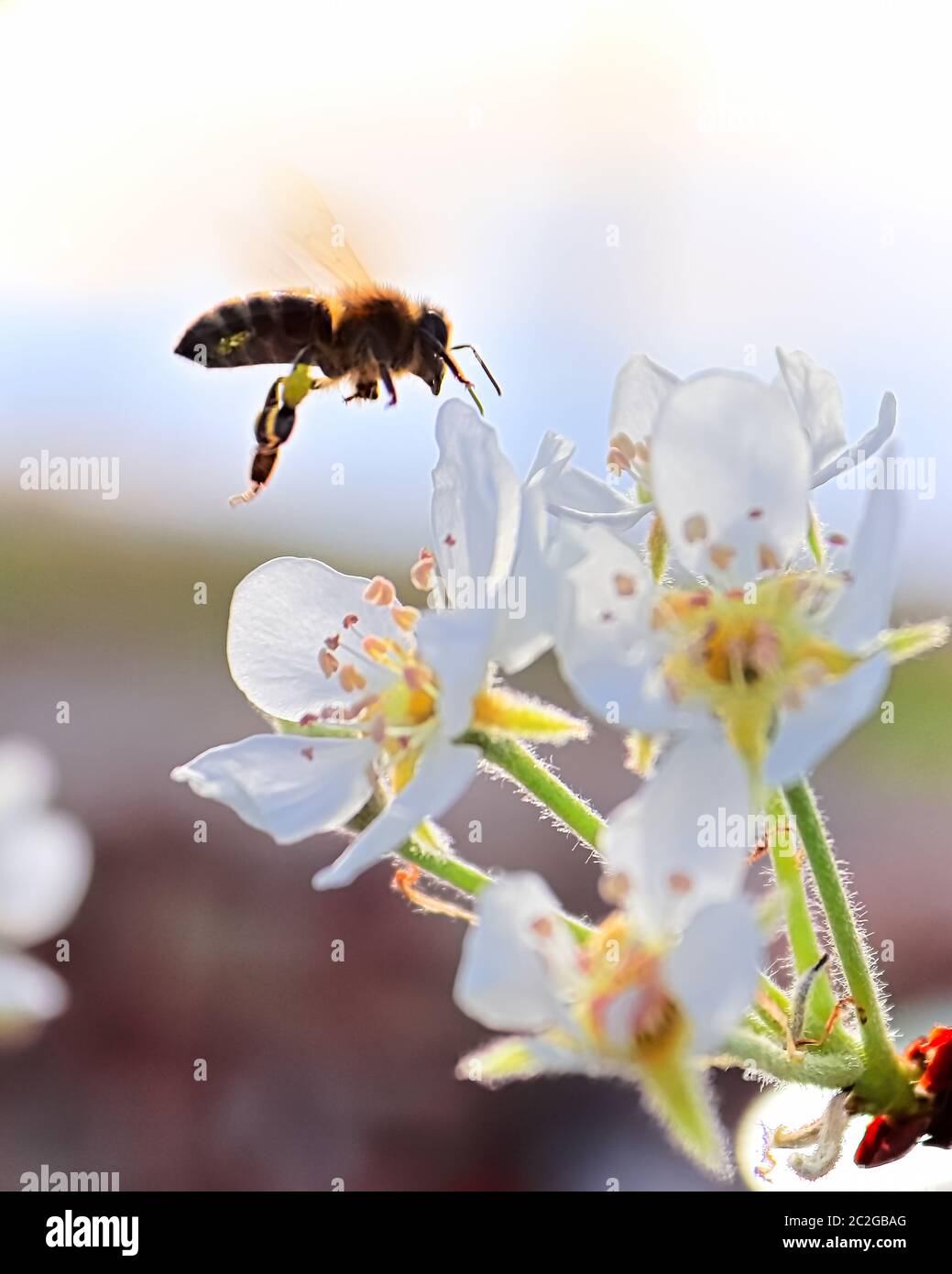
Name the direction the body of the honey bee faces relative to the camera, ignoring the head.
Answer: to the viewer's right
